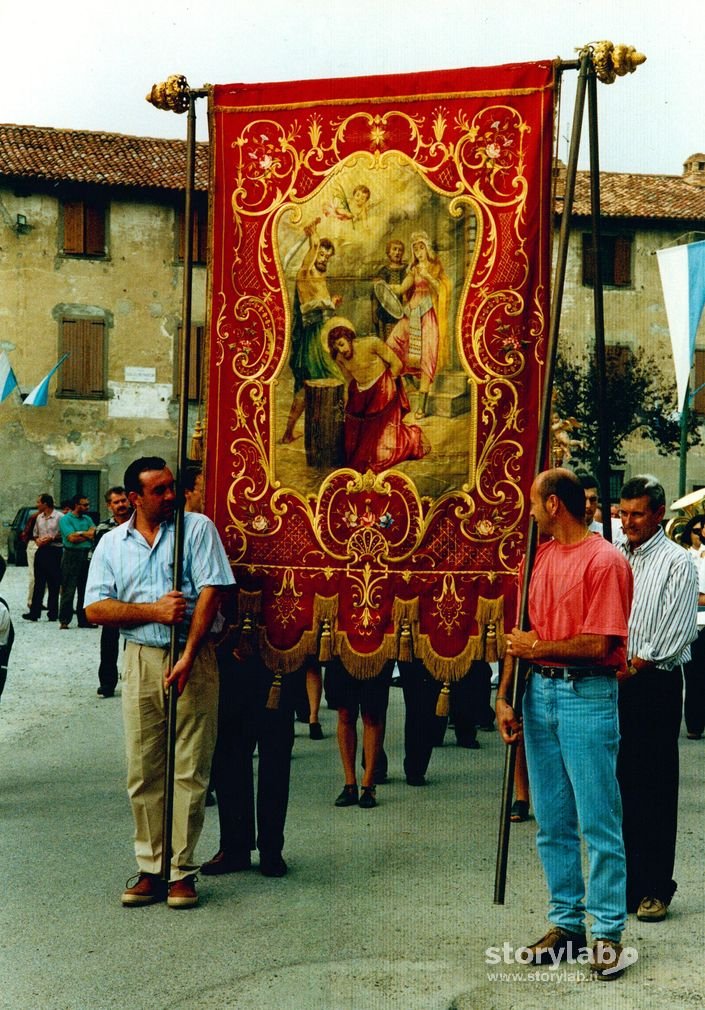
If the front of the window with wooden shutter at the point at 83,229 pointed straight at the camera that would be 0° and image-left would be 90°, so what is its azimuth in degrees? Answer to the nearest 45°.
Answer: approximately 0°

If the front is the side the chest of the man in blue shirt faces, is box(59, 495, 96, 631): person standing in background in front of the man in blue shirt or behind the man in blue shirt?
behind

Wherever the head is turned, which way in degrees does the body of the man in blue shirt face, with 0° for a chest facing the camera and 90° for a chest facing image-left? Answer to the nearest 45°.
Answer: approximately 0°

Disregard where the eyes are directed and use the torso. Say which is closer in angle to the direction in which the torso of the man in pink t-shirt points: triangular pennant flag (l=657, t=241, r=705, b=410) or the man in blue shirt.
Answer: the man in blue shirt

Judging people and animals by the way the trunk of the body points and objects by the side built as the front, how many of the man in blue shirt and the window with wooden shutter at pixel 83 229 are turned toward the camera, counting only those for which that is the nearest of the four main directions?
2

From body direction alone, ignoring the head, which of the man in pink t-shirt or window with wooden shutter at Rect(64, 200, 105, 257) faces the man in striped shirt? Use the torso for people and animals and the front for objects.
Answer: the window with wooden shutter

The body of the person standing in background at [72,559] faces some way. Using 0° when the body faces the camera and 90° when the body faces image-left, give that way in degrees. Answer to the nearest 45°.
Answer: approximately 315°

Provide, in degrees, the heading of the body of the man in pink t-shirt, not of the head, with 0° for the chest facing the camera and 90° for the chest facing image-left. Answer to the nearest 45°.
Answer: approximately 45°
